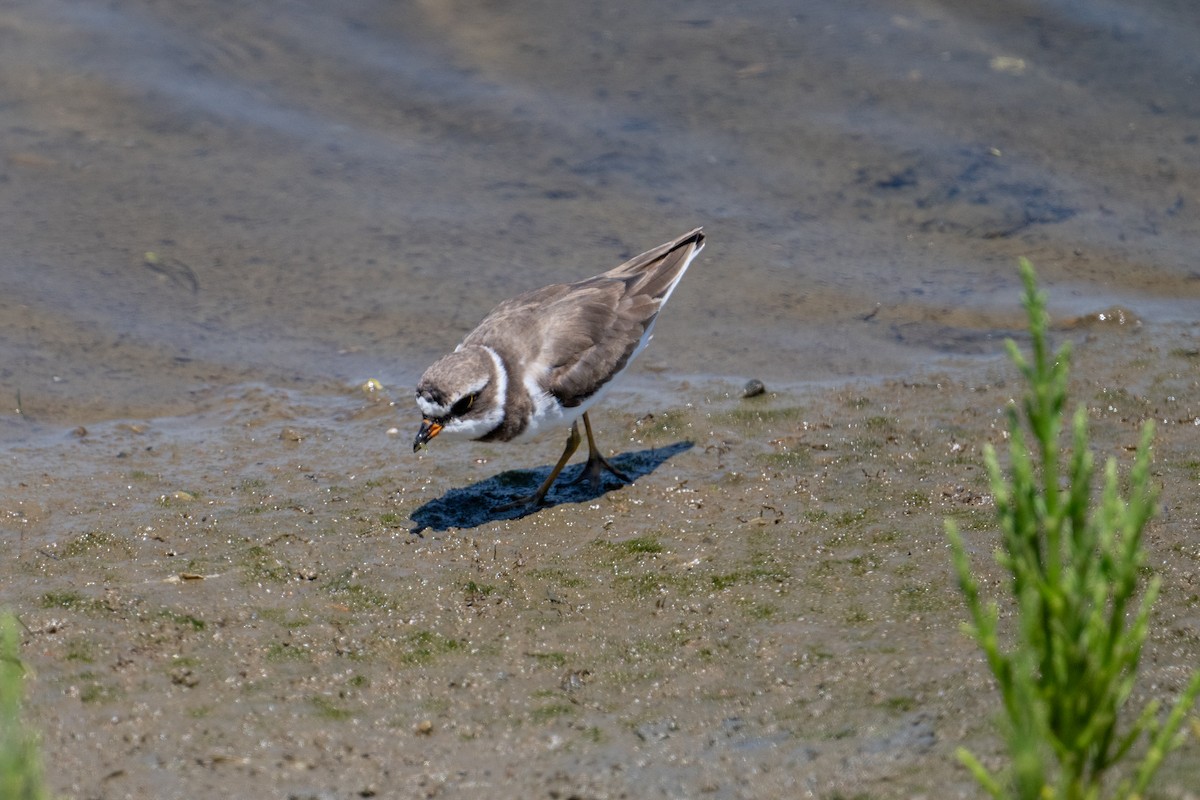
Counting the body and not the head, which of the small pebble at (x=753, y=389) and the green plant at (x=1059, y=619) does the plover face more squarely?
the green plant

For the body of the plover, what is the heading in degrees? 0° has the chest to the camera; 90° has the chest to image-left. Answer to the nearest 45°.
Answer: approximately 45°

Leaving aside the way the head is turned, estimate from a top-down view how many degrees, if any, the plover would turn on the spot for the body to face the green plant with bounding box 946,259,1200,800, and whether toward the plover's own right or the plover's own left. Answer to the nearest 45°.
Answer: approximately 45° to the plover's own left

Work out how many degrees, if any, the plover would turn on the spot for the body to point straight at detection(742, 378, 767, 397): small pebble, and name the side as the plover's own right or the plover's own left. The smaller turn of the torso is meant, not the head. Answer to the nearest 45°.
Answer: approximately 180°
